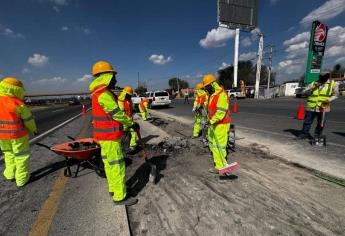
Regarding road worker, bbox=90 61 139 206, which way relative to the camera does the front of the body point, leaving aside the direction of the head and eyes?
to the viewer's right

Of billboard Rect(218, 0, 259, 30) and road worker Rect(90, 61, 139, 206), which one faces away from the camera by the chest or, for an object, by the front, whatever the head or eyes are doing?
the billboard

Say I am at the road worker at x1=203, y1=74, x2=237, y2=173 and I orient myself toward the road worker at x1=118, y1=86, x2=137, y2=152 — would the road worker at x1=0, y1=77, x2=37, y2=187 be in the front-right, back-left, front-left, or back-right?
front-left

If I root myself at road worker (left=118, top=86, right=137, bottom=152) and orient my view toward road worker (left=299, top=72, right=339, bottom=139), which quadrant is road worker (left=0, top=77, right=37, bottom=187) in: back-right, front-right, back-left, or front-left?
back-right

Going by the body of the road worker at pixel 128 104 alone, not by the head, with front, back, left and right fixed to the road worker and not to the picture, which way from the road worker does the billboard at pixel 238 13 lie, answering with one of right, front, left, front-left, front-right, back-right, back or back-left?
front-left

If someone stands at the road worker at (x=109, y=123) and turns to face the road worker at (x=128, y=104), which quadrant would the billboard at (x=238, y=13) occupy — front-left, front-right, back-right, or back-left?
front-right

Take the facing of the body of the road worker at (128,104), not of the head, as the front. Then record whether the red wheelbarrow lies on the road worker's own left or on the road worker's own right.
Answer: on the road worker's own right

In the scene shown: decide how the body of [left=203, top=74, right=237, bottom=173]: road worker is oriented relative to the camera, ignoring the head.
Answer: to the viewer's left

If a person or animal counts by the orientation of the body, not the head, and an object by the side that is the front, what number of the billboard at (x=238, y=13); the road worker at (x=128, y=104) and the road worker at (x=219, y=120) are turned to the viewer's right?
1

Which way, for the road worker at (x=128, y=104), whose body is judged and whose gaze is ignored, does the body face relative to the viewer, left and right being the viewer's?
facing to the right of the viewer

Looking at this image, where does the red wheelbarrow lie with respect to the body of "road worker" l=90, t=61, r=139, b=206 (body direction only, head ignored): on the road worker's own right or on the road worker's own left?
on the road worker's own left
